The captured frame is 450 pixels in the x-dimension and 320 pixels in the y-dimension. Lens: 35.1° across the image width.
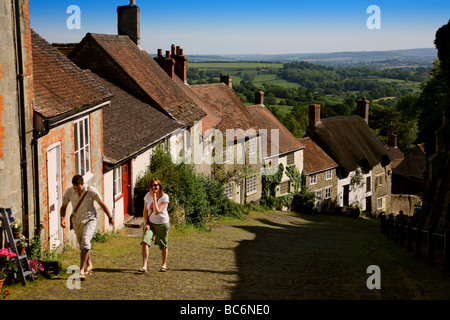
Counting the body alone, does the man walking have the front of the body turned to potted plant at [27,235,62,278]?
no

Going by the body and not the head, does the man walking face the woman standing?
no

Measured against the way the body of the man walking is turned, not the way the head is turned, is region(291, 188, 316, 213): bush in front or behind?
behind

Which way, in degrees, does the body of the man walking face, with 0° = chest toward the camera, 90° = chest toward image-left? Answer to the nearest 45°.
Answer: approximately 0°

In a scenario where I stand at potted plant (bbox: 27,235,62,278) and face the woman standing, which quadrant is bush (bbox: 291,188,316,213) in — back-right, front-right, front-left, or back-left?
front-left

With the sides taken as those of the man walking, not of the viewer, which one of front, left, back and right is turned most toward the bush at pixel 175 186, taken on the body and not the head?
back

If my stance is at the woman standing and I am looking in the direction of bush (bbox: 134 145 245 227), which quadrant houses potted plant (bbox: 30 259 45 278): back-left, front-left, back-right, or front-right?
back-left
